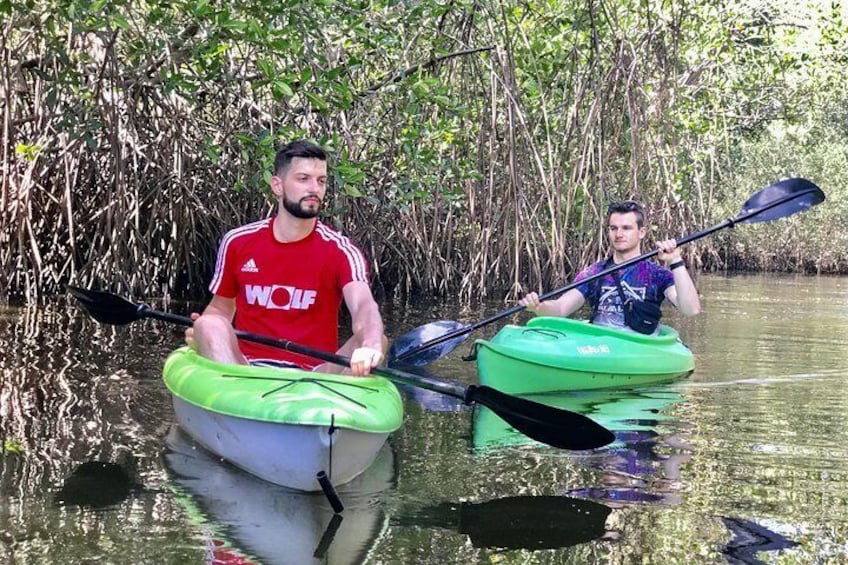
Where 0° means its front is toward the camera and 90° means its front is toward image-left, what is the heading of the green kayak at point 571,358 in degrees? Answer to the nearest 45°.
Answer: approximately 45°

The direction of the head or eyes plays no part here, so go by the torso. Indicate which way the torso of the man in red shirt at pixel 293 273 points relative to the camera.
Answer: toward the camera

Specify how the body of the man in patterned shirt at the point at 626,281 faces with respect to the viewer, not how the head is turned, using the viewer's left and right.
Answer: facing the viewer and to the left of the viewer

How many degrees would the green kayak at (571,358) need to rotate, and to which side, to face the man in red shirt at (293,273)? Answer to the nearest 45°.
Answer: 0° — it already faces them

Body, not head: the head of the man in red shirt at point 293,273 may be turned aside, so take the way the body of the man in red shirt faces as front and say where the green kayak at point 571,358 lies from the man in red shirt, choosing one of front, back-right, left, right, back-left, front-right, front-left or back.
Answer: back-left

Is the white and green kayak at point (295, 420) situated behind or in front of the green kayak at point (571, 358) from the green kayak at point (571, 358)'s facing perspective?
in front
